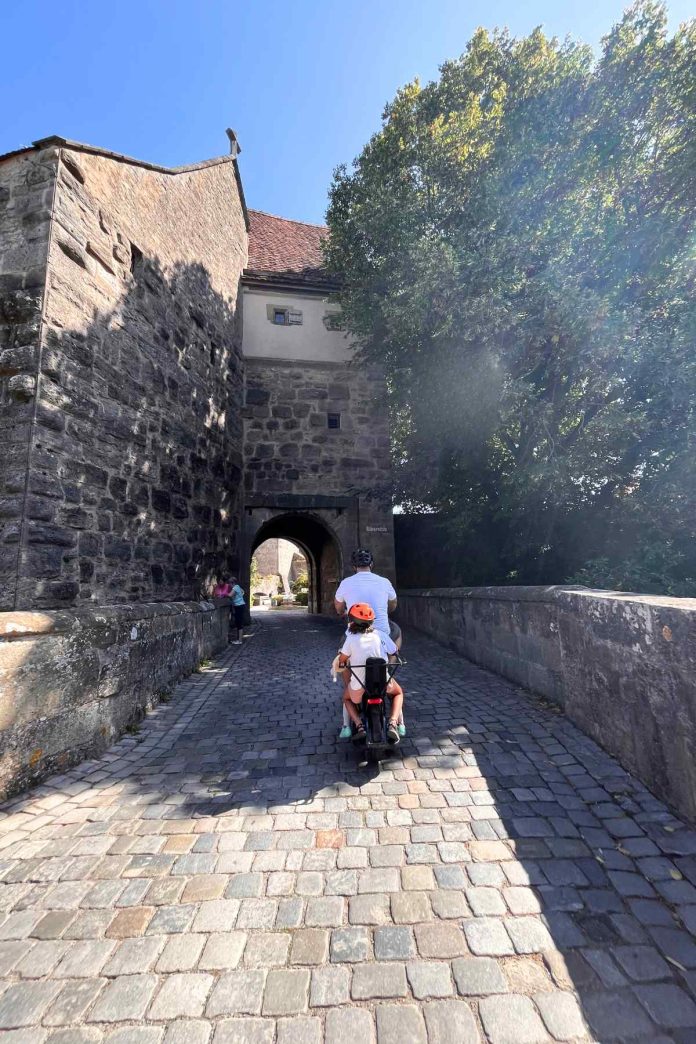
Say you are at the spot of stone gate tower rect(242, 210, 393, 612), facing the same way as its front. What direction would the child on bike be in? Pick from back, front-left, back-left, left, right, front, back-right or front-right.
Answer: front

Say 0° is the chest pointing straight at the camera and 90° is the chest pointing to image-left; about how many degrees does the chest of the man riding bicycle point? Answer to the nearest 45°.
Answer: approximately 180°

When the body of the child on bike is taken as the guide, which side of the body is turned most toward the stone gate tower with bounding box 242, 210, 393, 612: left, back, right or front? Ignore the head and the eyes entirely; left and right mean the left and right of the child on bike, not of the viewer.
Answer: front

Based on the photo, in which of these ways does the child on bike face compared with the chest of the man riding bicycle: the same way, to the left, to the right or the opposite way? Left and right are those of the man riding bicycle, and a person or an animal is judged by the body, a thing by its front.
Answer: the same way

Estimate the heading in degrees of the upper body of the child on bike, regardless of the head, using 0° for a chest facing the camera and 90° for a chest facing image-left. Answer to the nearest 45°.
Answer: approximately 180°

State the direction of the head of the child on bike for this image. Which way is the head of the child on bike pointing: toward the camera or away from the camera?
away from the camera

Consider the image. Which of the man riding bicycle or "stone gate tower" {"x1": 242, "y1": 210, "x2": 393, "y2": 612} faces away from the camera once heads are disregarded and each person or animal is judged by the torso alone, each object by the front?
the man riding bicycle

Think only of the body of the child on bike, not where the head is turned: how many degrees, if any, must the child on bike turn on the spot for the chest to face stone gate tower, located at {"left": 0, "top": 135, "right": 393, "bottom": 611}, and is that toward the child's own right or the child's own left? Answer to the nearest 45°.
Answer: approximately 45° to the child's own left

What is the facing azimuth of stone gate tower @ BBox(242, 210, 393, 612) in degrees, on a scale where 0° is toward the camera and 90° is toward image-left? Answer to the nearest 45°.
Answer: approximately 0°

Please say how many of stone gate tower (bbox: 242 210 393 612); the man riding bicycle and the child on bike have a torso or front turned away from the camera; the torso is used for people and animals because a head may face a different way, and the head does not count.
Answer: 2

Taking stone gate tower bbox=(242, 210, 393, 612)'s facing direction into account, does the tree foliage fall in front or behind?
in front

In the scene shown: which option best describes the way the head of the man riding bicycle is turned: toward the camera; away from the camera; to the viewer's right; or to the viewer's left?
away from the camera
